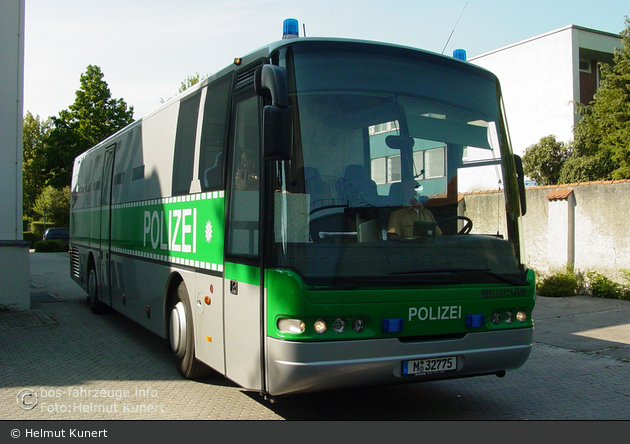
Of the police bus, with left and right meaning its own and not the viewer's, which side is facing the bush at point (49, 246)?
back

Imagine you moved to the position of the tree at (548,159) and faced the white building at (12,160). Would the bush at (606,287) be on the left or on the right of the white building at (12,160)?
left

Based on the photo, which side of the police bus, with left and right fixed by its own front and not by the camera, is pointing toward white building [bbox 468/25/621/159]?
left

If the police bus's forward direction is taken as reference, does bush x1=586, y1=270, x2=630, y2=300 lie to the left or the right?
on its left

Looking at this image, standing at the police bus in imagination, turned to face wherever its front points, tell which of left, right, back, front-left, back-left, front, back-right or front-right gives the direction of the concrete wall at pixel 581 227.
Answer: left

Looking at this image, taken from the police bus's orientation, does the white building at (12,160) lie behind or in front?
behind

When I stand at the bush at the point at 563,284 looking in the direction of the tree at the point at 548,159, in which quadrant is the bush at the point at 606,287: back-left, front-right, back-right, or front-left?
back-right
